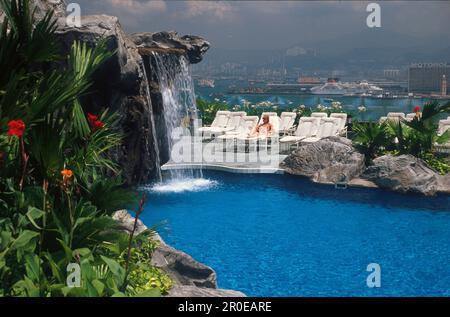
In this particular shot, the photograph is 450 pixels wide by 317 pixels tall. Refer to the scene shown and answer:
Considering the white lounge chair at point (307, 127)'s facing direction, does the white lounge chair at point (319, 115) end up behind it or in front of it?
behind

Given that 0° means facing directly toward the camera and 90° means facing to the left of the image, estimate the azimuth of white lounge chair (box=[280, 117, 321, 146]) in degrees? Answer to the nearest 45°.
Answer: approximately 45°

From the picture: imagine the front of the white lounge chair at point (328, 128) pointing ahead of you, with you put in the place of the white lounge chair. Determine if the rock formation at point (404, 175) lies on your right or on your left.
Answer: on your left

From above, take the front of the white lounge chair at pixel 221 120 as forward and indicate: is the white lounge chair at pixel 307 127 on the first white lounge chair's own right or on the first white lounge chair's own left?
on the first white lounge chair's own left

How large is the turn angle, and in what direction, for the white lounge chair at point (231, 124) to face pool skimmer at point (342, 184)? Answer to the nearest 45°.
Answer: approximately 45° to its left

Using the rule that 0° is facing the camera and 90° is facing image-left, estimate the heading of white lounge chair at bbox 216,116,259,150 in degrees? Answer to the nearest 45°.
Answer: approximately 45°

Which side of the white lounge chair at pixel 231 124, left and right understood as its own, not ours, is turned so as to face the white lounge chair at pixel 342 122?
left

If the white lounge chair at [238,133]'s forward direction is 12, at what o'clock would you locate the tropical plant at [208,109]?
The tropical plant is roughly at 4 o'clock from the white lounge chair.
